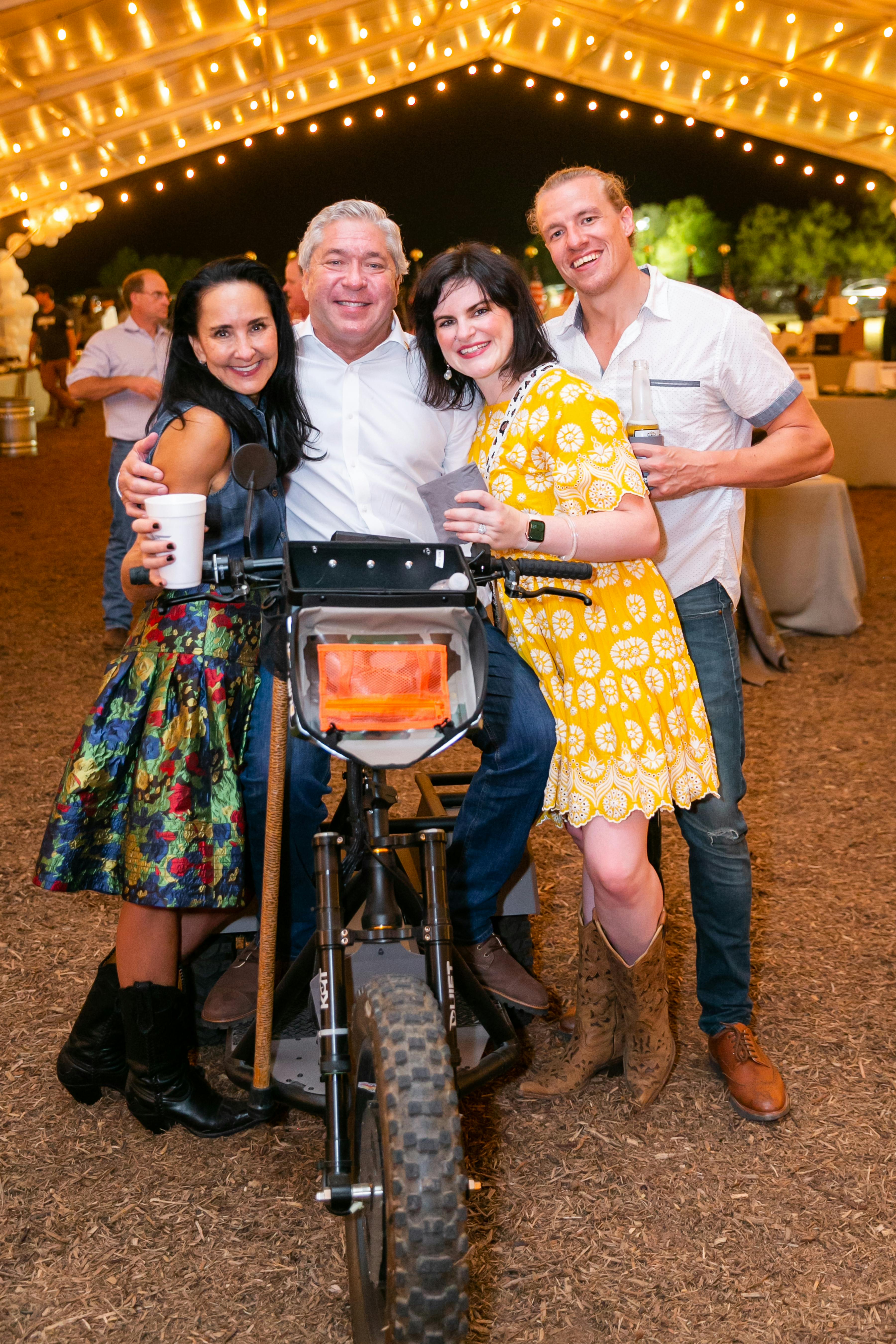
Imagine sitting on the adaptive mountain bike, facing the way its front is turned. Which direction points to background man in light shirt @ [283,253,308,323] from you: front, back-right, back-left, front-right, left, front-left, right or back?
back

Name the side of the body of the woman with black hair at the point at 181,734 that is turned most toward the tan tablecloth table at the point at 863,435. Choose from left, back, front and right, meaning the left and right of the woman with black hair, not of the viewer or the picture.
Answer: left

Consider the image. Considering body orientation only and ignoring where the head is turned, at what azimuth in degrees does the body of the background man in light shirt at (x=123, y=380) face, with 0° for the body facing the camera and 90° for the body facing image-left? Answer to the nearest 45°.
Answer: approximately 315°

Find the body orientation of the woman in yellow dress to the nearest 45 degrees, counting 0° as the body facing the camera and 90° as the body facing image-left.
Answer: approximately 45°

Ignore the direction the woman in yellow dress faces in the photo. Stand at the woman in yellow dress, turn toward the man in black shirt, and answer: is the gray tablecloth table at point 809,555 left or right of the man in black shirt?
right

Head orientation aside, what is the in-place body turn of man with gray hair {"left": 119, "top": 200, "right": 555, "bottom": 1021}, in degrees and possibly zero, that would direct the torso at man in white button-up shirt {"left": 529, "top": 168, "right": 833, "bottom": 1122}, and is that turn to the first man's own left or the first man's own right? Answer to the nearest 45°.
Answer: approximately 90° to the first man's own left
